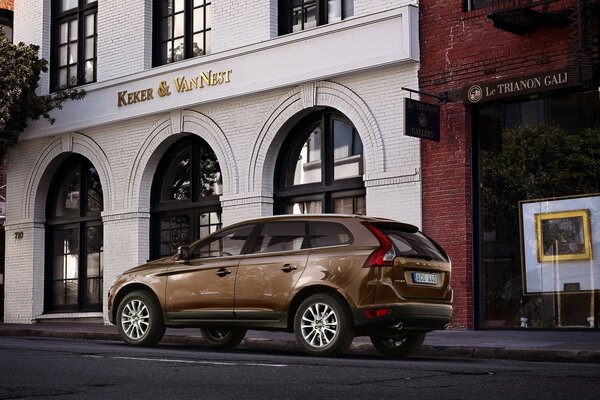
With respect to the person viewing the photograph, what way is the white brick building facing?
facing the viewer and to the left of the viewer

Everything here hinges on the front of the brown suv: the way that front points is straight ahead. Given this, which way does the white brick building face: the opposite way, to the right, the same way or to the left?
to the left

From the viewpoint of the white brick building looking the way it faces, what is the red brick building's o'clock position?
The red brick building is roughly at 9 o'clock from the white brick building.

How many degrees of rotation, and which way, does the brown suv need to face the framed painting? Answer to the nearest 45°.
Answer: approximately 90° to its right

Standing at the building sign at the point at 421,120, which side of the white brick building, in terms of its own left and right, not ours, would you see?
left

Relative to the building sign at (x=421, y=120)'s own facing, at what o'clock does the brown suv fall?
The brown suv is roughly at 2 o'clock from the building sign.

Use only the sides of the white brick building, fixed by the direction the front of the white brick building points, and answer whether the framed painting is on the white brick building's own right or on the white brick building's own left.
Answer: on the white brick building's own left

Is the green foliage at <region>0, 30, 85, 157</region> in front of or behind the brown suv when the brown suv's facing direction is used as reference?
in front

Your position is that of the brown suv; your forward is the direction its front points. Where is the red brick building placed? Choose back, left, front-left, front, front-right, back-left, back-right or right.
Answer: right

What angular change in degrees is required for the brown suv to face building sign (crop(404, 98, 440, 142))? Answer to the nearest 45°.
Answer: approximately 90° to its right

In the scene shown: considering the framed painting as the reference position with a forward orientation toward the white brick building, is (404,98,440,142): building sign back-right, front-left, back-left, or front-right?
front-left

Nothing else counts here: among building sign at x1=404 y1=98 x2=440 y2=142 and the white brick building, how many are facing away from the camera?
0

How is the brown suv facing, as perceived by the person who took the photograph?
facing away from the viewer and to the left of the viewer
